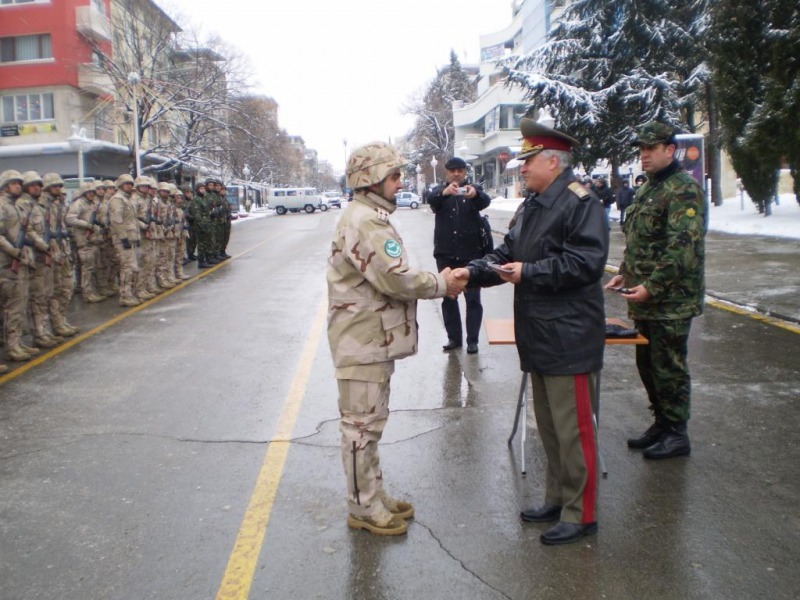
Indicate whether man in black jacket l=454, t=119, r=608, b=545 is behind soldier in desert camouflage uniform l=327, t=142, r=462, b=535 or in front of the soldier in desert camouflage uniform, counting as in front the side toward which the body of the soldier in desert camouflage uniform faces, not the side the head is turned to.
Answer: in front

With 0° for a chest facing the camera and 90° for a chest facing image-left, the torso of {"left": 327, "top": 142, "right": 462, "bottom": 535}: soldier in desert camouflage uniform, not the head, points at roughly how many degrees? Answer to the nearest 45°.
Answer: approximately 270°

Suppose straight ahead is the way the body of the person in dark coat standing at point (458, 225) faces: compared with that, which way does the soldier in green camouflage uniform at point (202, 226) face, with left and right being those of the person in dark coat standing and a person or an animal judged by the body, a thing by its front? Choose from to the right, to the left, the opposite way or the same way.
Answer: to the left

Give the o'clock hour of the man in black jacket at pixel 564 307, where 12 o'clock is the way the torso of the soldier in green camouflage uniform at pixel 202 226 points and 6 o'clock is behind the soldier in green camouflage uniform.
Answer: The man in black jacket is roughly at 3 o'clock from the soldier in green camouflage uniform.

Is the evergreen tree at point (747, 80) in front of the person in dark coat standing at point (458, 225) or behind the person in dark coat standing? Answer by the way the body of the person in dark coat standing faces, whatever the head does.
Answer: behind

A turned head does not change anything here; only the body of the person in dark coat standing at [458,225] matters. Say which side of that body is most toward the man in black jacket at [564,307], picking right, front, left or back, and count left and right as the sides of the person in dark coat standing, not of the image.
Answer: front

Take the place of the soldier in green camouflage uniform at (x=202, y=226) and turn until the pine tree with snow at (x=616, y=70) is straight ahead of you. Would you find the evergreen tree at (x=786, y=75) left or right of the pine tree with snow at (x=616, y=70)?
right

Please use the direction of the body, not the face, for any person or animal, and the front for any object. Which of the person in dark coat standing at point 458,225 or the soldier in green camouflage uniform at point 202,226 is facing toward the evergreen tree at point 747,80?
the soldier in green camouflage uniform

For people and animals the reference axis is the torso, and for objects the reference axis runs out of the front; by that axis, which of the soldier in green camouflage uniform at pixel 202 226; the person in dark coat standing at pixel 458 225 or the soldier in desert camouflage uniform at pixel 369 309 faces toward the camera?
the person in dark coat standing

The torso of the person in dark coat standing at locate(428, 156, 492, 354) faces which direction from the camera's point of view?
toward the camera

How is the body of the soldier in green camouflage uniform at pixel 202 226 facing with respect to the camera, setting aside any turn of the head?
to the viewer's right

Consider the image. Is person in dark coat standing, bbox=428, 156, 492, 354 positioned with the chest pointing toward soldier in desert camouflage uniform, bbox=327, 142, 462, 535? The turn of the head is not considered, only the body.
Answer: yes

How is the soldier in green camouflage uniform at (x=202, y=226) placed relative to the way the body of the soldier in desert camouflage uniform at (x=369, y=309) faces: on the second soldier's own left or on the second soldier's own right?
on the second soldier's own left
